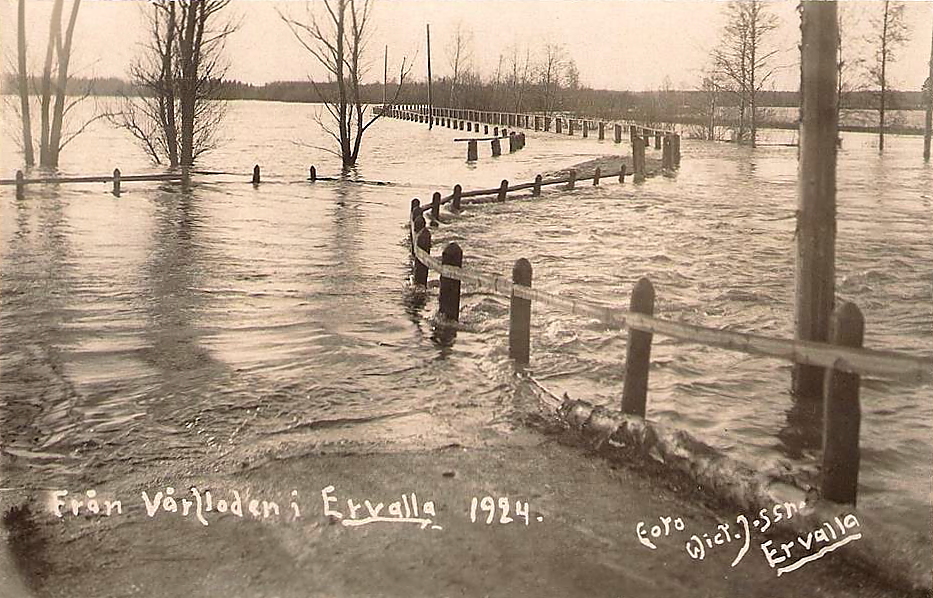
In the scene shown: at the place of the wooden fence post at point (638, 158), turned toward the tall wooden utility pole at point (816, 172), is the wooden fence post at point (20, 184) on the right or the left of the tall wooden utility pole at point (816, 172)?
right
